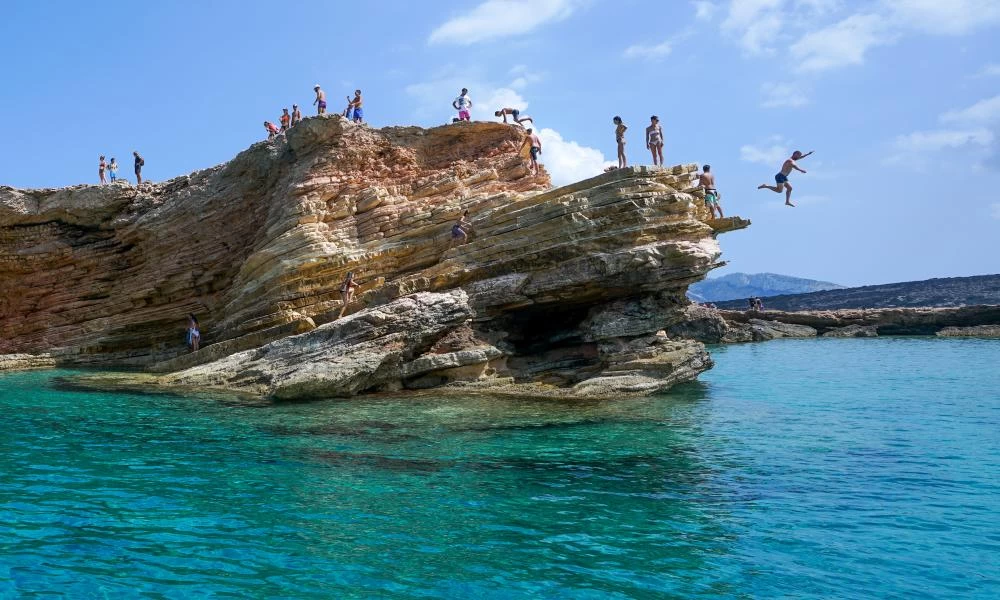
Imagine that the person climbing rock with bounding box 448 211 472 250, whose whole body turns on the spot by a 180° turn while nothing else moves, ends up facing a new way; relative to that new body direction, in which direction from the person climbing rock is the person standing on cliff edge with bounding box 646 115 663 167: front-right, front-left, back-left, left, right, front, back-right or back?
back-left

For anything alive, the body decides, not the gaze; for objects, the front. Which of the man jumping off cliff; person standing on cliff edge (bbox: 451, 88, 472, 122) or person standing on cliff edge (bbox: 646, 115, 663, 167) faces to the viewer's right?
the man jumping off cliff

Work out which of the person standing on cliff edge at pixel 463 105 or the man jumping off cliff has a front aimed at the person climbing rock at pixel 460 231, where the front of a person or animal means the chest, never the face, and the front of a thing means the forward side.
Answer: the person standing on cliff edge

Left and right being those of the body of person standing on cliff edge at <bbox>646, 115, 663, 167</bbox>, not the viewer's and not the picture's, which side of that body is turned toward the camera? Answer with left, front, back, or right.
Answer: front

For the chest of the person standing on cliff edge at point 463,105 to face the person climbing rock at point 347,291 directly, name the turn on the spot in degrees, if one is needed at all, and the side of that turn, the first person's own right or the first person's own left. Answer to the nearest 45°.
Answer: approximately 45° to the first person's own right

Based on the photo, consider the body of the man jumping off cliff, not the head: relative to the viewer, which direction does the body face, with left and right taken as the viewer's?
facing to the right of the viewer

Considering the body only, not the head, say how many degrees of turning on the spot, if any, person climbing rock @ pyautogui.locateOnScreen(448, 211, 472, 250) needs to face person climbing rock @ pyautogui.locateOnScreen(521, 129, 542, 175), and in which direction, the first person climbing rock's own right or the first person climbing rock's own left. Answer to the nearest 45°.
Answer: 0° — they already face them

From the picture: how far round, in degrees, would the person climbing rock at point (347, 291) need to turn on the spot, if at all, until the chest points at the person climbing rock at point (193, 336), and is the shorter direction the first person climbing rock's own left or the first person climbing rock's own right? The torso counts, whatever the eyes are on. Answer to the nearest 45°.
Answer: approximately 90° to the first person climbing rock's own left

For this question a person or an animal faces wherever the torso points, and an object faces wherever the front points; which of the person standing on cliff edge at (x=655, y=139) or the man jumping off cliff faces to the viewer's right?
the man jumping off cliff

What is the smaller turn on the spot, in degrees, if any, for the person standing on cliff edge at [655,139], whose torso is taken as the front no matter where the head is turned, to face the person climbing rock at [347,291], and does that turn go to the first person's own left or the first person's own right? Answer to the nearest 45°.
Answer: approximately 90° to the first person's own right

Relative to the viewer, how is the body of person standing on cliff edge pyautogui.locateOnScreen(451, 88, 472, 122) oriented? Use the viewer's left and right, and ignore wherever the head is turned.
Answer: facing the viewer

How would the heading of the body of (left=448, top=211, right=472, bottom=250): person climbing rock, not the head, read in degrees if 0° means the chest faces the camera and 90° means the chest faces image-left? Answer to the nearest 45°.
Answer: approximately 225°

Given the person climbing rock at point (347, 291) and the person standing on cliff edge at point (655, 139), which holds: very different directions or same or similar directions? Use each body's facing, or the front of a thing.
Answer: very different directions
